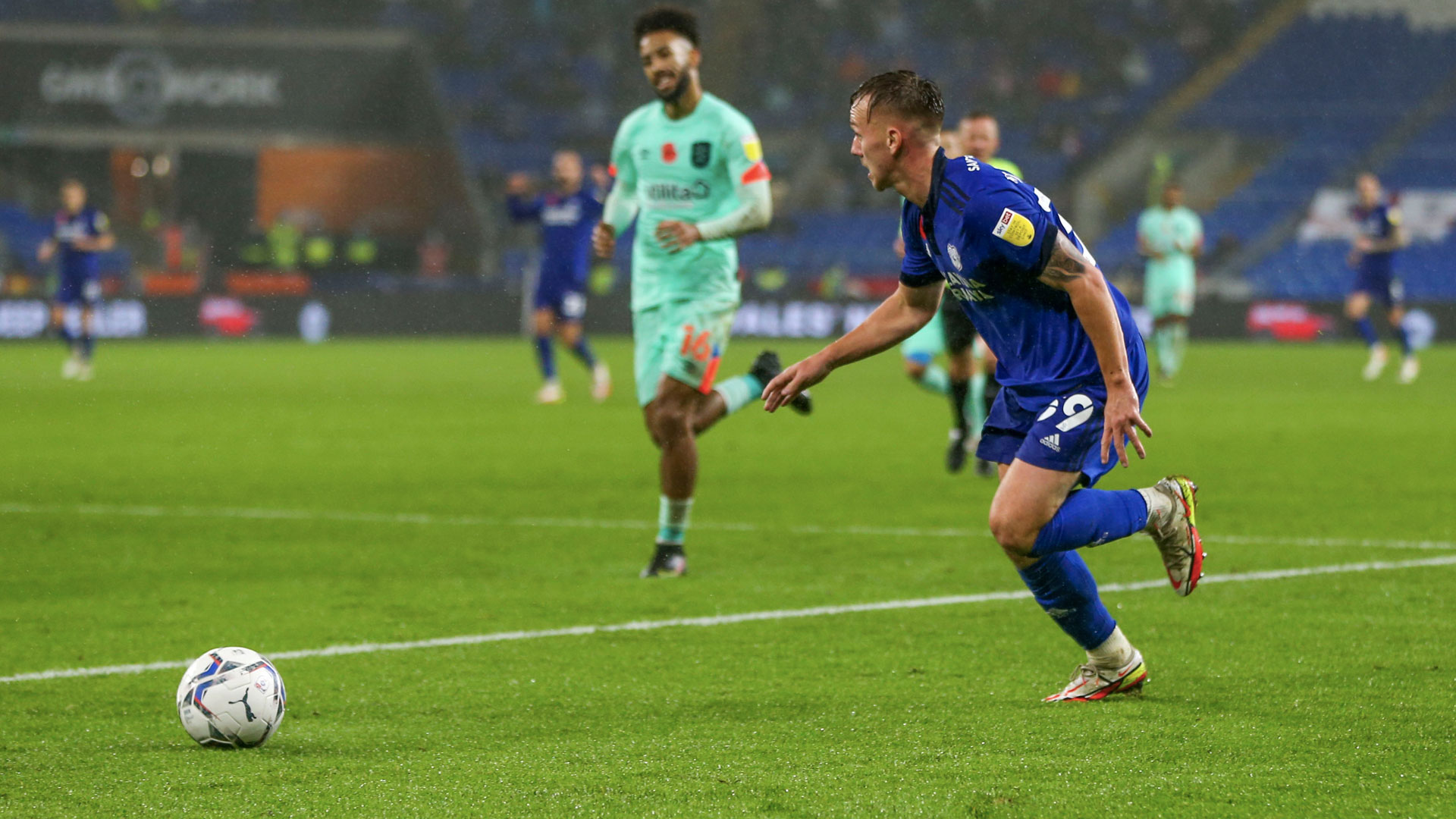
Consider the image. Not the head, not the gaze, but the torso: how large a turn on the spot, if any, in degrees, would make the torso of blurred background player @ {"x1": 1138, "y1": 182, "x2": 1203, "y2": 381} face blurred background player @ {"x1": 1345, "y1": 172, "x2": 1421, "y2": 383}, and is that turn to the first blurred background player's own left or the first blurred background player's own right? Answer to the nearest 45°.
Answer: approximately 90° to the first blurred background player's own left

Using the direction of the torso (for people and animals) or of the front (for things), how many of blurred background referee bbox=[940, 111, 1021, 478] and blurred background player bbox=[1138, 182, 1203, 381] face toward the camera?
2

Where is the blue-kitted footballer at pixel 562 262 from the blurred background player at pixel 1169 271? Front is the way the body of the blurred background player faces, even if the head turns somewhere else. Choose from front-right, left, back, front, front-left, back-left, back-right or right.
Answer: front-right

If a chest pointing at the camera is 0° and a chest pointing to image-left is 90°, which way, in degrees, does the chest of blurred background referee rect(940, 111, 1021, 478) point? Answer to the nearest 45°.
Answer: approximately 0°

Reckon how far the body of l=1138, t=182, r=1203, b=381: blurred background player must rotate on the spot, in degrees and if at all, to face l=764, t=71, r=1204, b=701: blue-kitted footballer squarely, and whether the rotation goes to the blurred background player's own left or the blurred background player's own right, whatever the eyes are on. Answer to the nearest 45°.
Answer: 0° — they already face them

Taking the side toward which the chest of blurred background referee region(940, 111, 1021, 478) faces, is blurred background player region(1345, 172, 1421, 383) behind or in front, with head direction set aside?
behind

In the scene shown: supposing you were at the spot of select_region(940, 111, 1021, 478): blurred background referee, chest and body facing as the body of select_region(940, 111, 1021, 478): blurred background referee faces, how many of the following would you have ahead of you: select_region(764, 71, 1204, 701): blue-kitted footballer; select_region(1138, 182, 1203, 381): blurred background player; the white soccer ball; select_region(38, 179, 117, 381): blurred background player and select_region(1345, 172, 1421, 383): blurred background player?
2

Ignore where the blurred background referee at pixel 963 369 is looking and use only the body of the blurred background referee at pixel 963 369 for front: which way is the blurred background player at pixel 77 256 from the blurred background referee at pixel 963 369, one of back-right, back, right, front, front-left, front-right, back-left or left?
back-right

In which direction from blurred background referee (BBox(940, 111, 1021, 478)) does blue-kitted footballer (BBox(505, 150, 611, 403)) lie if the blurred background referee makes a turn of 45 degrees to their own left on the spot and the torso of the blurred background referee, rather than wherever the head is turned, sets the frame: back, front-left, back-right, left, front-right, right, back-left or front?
back
